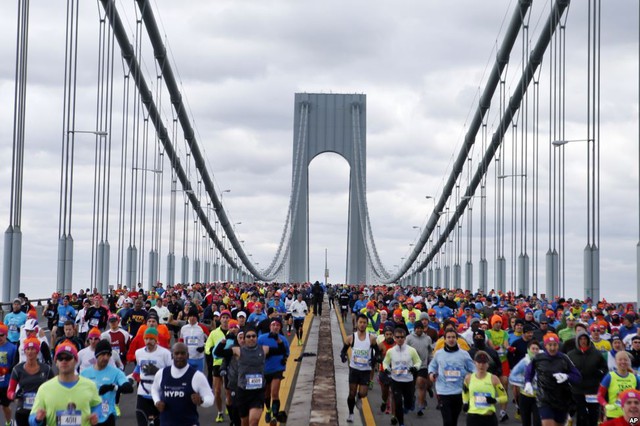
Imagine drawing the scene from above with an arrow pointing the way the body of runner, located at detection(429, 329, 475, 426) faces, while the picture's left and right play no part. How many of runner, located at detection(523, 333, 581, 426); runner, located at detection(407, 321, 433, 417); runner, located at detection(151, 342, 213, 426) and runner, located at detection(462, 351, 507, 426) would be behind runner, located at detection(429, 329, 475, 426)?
1

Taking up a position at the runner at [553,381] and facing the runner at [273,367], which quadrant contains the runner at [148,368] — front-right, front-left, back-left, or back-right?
front-left

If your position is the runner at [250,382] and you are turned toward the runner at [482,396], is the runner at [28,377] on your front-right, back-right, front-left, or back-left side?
back-right

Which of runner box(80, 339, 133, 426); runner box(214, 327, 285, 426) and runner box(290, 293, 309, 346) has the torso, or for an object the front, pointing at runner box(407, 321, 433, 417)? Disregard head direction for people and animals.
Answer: runner box(290, 293, 309, 346)

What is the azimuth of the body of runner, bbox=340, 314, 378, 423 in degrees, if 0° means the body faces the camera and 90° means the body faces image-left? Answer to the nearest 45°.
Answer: approximately 0°

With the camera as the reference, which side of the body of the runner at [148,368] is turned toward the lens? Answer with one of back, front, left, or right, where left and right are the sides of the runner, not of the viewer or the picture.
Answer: front

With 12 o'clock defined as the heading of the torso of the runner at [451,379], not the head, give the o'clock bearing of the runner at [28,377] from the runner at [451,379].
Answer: the runner at [28,377] is roughly at 2 o'clock from the runner at [451,379].

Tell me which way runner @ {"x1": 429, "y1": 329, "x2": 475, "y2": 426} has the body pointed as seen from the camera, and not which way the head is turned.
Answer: toward the camera

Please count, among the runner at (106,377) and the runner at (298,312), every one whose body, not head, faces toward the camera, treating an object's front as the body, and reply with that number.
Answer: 2

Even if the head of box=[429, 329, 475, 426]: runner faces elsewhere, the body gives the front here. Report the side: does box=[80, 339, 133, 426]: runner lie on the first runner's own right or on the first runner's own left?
on the first runner's own right

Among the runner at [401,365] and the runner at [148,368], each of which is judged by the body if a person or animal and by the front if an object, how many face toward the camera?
2
